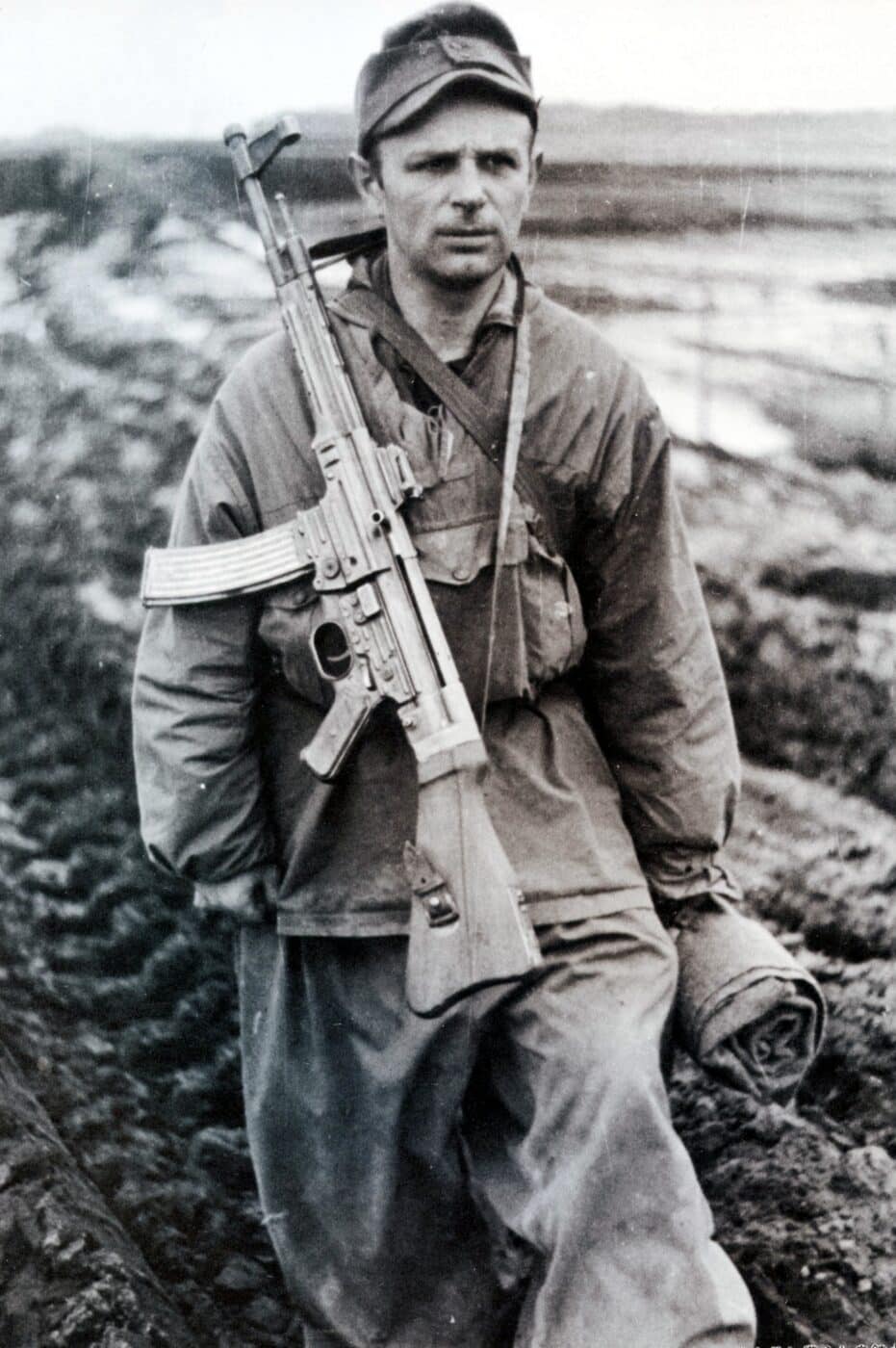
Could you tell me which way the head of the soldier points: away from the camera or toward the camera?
toward the camera

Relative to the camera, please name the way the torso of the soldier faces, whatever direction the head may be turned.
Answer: toward the camera
